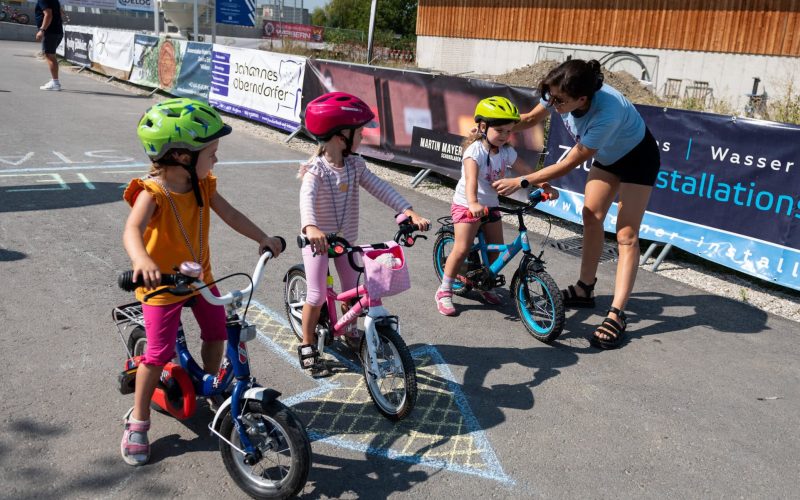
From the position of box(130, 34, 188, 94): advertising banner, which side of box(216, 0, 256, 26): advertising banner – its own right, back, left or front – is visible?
front

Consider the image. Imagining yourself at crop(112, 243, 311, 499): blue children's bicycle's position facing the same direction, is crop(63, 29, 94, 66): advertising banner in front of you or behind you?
behind

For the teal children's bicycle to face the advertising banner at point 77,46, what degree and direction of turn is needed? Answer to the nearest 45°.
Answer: approximately 180°

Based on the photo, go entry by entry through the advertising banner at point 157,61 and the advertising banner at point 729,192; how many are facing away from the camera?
0

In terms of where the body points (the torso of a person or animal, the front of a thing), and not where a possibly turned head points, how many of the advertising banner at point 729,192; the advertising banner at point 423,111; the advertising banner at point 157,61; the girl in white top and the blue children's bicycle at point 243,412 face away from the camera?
0

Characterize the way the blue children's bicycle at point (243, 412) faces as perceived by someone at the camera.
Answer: facing the viewer and to the right of the viewer

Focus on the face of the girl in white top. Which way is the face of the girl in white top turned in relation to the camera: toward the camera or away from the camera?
toward the camera

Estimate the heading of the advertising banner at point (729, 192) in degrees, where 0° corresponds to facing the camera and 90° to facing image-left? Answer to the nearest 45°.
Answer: approximately 45°

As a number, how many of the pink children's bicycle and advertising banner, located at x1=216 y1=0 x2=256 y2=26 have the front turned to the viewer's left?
0

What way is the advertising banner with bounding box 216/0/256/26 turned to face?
toward the camera

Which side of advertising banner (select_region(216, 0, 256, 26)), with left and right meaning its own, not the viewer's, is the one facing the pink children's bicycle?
front

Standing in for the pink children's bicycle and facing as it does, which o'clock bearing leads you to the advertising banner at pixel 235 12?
The advertising banner is roughly at 7 o'clock from the pink children's bicycle.
